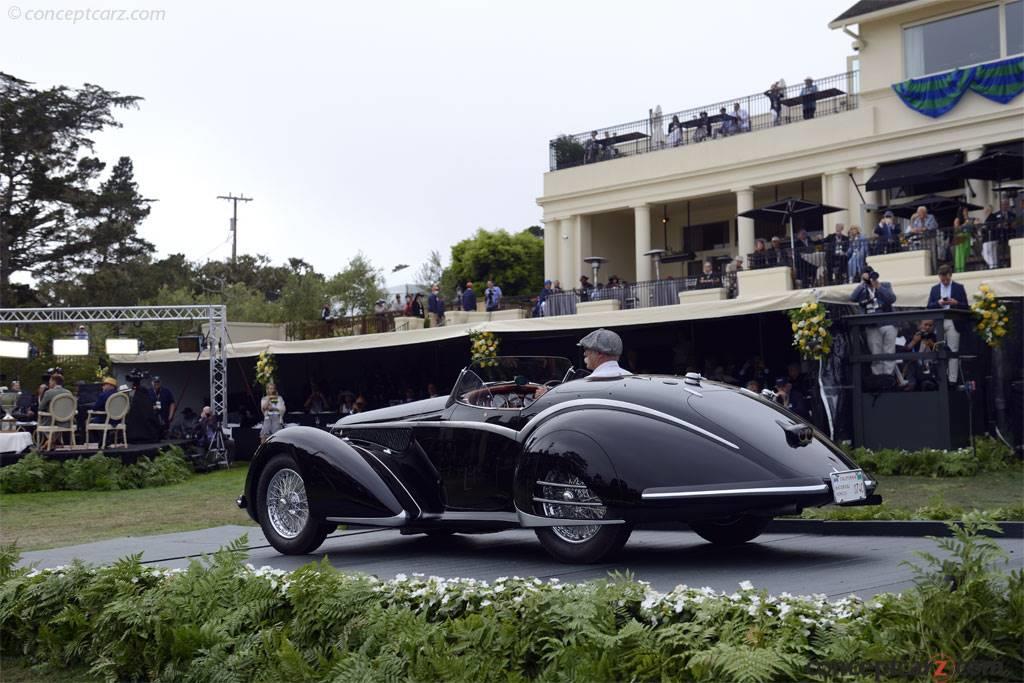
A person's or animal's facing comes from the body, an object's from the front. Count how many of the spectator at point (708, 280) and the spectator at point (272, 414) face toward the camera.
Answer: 2

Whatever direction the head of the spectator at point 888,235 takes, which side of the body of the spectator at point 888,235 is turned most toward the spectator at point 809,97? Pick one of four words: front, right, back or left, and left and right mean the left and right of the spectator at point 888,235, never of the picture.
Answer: back

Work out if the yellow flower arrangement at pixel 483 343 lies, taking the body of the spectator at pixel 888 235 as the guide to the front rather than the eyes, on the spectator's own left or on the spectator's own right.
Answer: on the spectator's own right

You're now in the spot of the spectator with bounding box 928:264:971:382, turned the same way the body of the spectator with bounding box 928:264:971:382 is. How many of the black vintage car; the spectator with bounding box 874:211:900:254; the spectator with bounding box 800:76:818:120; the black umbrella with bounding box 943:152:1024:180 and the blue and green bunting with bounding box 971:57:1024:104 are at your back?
4
